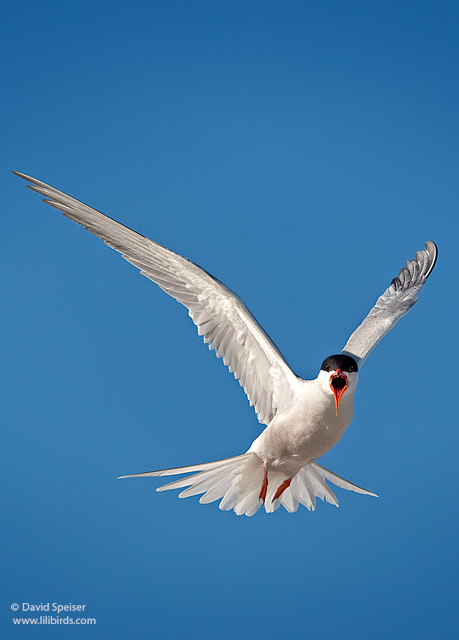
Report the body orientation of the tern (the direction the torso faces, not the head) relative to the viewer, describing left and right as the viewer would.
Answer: facing the viewer and to the right of the viewer
